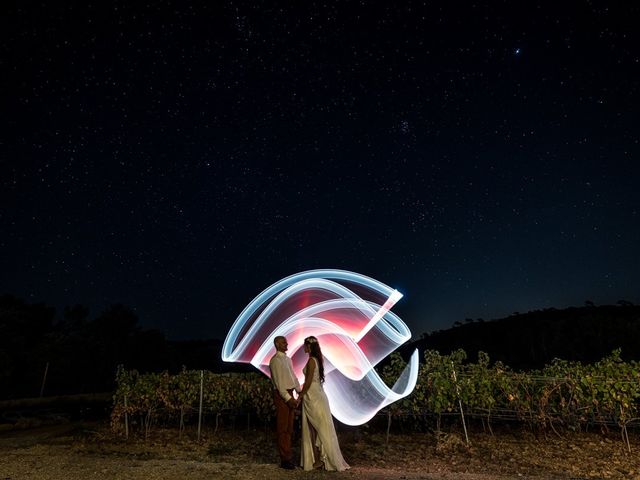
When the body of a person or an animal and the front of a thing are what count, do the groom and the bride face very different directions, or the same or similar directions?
very different directions

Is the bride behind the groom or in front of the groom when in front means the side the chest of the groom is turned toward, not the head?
in front

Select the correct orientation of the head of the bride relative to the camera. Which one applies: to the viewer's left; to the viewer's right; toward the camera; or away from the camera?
to the viewer's left

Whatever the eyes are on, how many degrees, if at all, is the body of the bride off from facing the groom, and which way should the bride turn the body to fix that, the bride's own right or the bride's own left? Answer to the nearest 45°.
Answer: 0° — they already face them

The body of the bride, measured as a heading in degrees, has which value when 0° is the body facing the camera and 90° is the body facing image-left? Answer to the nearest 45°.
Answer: approximately 90°

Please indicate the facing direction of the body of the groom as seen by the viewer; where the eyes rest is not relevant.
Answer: to the viewer's right

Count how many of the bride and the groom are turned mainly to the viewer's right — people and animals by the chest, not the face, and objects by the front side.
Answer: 1
